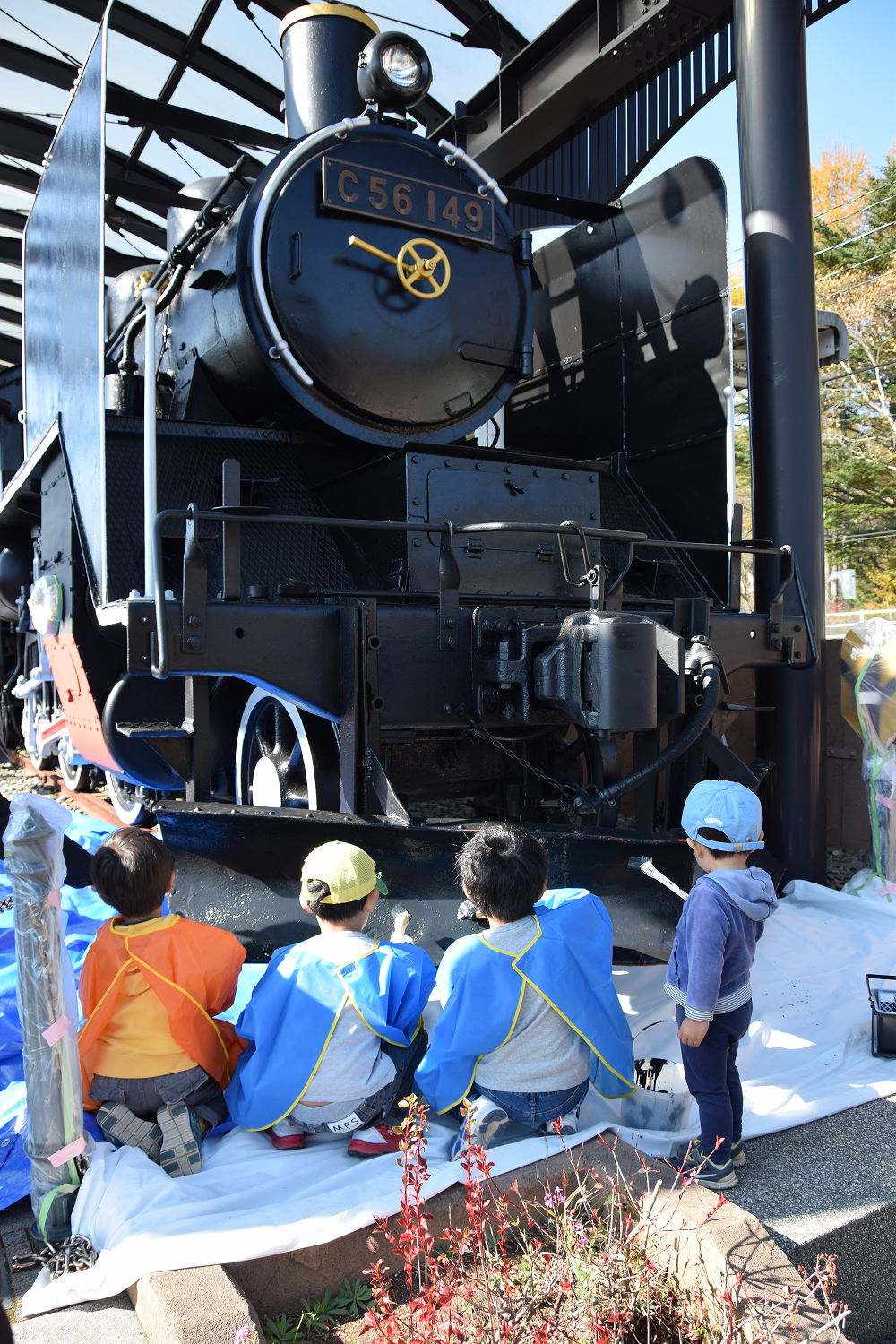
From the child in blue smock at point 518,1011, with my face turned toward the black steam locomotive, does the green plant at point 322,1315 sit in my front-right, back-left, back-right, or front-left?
back-left

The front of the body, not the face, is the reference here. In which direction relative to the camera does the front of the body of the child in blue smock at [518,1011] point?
away from the camera

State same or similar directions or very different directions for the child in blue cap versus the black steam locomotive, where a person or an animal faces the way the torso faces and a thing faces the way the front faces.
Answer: very different directions

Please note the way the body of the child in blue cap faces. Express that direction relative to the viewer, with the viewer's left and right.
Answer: facing away from the viewer and to the left of the viewer

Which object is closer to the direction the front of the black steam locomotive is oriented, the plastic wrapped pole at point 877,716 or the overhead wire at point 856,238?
the plastic wrapped pole

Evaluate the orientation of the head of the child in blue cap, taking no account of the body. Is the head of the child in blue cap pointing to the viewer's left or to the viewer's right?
to the viewer's left

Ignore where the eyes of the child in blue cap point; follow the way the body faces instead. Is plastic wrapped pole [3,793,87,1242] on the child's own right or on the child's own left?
on the child's own left

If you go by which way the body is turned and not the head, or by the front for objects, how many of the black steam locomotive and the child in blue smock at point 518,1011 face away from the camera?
1

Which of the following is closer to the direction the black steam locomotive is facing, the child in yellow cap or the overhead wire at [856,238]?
the child in yellow cap

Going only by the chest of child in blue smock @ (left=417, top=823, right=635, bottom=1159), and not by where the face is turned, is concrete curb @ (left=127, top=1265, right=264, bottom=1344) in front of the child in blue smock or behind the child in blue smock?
behind

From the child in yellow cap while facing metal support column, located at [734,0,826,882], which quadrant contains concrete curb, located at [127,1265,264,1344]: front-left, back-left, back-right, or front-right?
back-right

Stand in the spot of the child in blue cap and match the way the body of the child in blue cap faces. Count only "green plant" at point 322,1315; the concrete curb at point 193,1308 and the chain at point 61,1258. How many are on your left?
3
